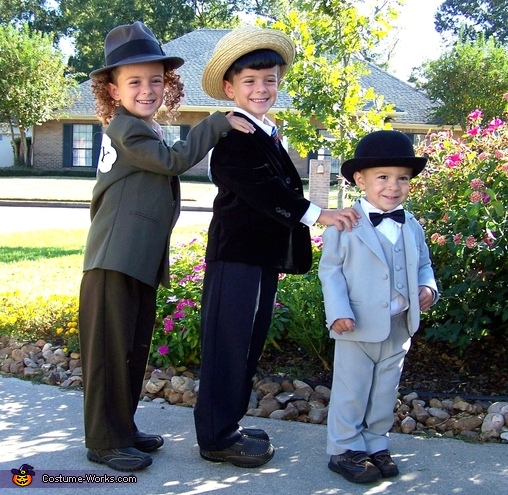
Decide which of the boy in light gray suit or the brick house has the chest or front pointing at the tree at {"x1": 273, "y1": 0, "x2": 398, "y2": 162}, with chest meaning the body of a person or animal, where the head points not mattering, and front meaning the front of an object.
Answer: the brick house

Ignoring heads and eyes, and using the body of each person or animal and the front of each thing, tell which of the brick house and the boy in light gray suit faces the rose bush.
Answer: the brick house

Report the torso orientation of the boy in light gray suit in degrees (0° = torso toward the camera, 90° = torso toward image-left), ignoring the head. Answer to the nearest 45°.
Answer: approximately 315°

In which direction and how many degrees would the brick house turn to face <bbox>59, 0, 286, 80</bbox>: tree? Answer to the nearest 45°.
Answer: approximately 180°

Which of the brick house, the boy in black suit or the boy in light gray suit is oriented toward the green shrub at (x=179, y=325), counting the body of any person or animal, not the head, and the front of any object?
the brick house

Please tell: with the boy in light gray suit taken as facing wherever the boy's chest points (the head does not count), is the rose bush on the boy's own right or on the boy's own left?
on the boy's own left

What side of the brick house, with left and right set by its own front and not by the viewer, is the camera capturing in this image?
front

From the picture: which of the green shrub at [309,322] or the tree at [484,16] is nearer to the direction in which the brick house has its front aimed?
the green shrub
